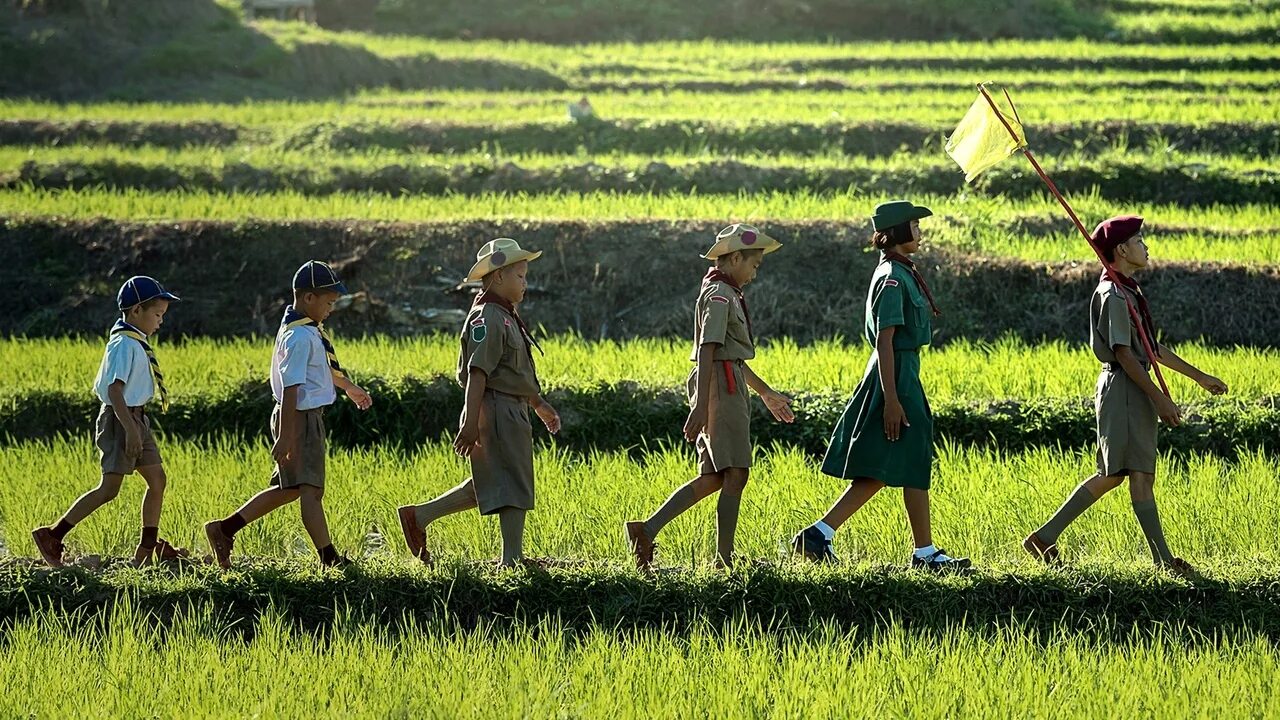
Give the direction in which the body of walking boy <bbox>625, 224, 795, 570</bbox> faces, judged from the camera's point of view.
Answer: to the viewer's right

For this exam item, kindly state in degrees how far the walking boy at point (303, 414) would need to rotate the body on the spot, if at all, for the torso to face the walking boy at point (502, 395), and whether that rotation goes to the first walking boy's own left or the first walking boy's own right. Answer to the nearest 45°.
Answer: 0° — they already face them

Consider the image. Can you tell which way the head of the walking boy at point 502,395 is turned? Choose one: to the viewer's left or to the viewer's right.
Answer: to the viewer's right

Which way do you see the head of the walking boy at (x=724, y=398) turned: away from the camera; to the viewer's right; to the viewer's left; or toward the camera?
to the viewer's right

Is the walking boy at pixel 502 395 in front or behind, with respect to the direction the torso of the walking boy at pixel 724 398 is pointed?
behind

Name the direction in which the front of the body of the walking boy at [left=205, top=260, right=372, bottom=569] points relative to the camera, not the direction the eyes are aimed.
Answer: to the viewer's right

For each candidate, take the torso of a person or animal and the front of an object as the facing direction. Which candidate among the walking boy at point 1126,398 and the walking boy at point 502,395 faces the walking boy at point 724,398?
the walking boy at point 502,395

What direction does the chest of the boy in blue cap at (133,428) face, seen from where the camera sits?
to the viewer's right

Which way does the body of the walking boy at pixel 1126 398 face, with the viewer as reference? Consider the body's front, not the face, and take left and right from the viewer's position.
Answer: facing to the right of the viewer

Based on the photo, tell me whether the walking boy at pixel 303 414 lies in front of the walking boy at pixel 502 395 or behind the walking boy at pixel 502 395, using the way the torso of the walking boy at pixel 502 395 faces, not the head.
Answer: behind

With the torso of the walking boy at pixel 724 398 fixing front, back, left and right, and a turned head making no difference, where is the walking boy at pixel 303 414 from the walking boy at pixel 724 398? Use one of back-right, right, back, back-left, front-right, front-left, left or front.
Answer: back

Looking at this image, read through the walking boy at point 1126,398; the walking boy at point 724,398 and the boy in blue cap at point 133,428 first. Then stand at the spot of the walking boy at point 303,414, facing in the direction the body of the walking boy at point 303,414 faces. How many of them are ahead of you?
2

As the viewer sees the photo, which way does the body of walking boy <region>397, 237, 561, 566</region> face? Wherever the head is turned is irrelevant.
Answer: to the viewer's right

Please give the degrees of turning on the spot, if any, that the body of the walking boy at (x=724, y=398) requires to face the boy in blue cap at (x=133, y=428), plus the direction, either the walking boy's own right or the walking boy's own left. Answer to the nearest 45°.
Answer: approximately 180°

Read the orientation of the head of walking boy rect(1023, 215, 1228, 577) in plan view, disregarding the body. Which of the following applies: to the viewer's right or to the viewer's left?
to the viewer's right

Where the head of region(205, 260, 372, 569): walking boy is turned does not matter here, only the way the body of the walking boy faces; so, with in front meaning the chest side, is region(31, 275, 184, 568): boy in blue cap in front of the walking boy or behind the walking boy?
behind
